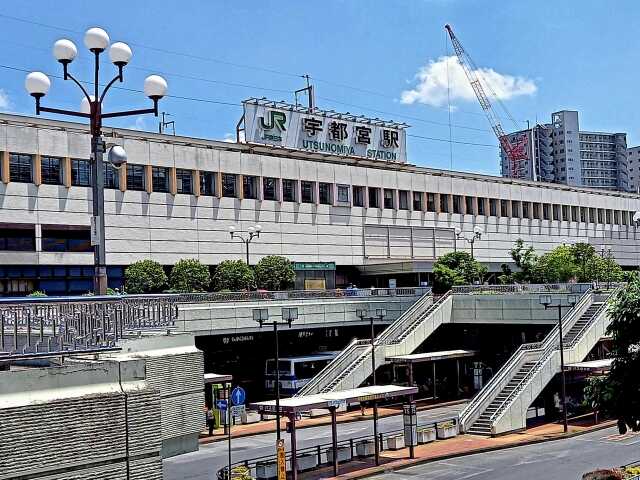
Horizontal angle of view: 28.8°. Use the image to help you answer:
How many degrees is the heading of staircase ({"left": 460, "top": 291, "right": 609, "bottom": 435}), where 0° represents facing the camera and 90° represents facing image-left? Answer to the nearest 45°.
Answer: approximately 45°

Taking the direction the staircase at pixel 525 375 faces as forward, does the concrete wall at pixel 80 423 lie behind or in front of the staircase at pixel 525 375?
in front

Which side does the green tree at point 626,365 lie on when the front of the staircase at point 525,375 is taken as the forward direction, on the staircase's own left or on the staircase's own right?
on the staircase's own left

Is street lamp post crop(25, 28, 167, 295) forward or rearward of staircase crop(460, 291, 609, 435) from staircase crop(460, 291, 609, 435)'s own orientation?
forward

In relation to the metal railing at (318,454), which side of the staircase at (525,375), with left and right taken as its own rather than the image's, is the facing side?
front
